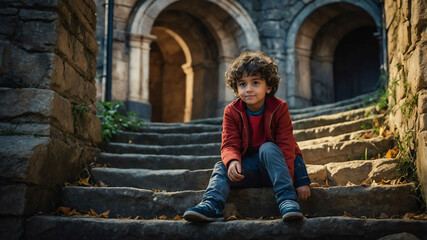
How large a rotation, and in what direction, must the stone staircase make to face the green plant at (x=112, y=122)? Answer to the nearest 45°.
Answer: approximately 135° to its right

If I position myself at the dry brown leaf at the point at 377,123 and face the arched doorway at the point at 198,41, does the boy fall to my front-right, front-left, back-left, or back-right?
back-left

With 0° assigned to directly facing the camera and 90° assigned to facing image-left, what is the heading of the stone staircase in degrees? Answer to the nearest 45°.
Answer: approximately 0°

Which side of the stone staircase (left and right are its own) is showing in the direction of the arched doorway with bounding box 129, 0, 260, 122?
back
